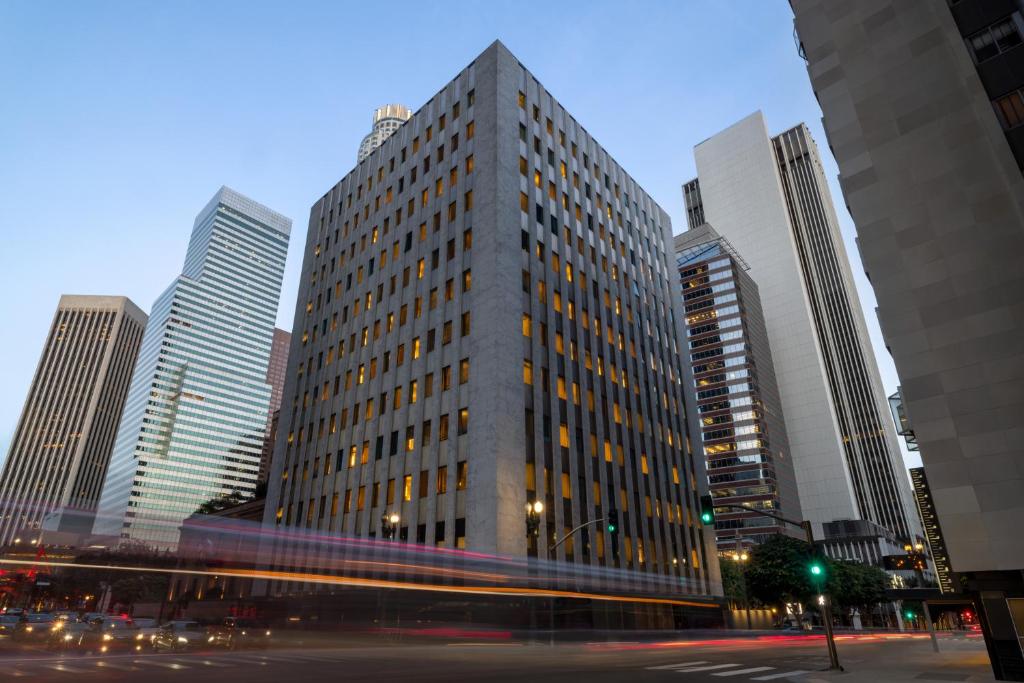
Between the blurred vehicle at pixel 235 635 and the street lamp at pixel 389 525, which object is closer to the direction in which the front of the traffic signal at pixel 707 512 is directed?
the blurred vehicle

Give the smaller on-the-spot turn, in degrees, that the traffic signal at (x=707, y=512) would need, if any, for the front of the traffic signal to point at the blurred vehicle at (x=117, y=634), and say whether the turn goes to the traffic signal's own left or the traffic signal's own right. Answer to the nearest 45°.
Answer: approximately 90° to the traffic signal's own right

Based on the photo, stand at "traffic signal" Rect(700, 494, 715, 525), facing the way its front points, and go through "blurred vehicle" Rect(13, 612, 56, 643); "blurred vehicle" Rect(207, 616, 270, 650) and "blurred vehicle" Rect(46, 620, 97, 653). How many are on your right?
3

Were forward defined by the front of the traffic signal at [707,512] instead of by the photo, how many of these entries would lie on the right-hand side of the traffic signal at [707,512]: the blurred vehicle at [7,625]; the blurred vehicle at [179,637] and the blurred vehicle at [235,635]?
3

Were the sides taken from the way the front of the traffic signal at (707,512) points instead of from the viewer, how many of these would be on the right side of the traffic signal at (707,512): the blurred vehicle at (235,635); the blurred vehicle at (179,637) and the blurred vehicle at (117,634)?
3

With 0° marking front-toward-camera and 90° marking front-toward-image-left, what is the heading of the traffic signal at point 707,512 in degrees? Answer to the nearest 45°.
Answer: approximately 0°

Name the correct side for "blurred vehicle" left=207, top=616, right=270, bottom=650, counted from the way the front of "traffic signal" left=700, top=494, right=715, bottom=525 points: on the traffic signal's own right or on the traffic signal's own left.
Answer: on the traffic signal's own right

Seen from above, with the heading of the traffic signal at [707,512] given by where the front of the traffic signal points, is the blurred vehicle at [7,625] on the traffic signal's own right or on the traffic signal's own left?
on the traffic signal's own right

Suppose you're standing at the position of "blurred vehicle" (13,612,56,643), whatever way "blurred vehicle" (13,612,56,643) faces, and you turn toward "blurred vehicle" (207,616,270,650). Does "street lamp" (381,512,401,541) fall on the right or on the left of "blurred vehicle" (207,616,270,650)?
left

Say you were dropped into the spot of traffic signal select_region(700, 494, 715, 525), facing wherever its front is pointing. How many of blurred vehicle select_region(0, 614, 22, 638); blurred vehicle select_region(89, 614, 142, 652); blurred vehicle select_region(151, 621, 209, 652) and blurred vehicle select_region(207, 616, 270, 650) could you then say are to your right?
4

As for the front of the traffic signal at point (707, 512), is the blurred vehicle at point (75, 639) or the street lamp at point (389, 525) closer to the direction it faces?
the blurred vehicle

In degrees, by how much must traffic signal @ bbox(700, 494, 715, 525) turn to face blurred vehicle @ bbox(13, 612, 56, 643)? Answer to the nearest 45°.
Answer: approximately 90° to its right
